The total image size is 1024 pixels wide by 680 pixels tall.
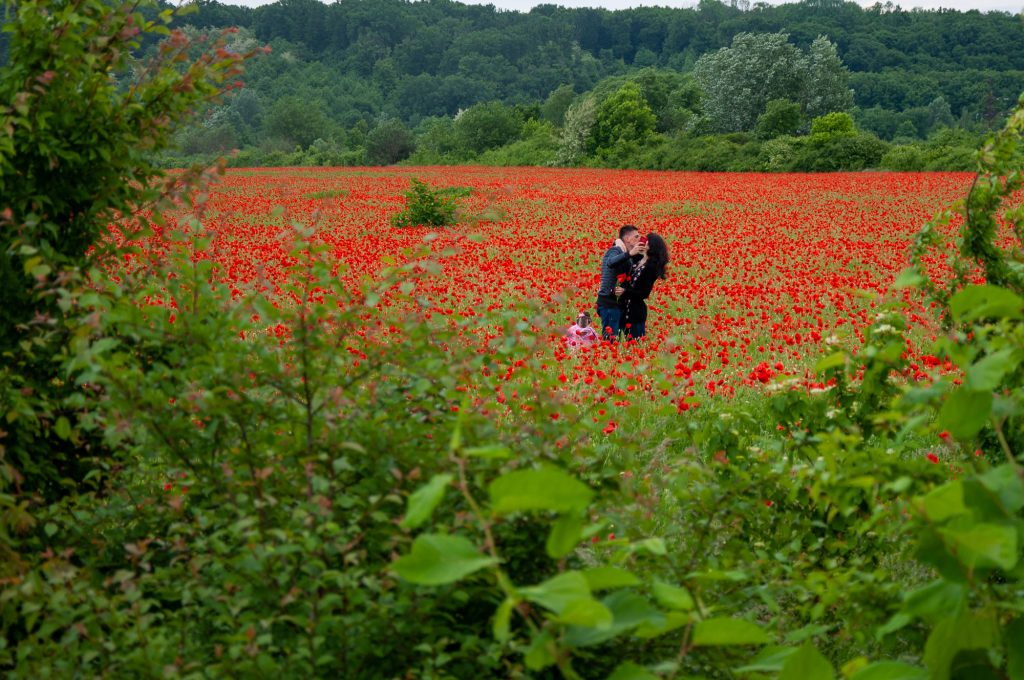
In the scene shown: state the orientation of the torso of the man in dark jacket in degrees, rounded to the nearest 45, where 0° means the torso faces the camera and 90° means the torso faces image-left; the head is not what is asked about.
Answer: approximately 270°
